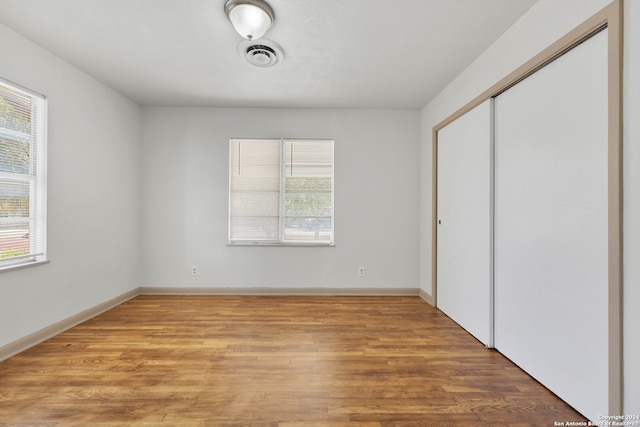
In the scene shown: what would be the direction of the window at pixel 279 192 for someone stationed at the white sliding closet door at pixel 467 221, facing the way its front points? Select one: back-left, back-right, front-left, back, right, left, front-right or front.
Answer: front-right

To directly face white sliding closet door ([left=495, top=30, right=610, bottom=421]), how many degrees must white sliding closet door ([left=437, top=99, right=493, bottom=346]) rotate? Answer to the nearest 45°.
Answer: approximately 90° to its left

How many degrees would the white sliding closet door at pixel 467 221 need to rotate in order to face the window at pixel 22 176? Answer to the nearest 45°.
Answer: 0° — it already faces it

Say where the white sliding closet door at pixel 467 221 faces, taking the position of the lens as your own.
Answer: facing the viewer and to the left of the viewer

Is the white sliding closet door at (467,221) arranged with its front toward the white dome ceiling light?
yes

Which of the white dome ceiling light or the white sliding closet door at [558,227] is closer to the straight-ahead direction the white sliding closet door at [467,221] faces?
the white dome ceiling light
